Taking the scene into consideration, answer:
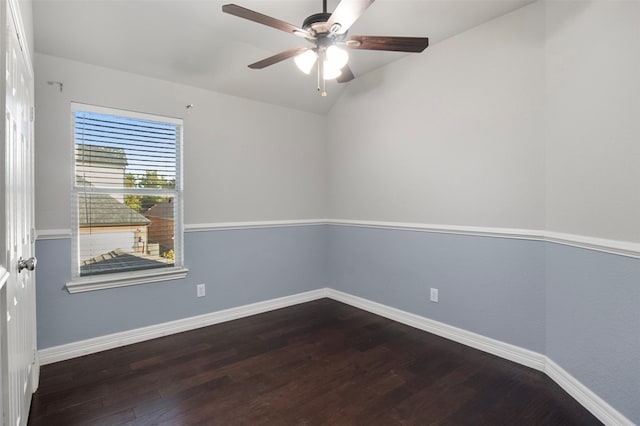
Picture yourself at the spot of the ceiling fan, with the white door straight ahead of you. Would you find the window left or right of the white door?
right

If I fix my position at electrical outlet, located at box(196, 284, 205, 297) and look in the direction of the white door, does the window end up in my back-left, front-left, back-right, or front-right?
front-right

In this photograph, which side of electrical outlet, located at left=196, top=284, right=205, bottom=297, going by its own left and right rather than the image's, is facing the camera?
front

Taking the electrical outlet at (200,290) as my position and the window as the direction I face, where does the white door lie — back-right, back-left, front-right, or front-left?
front-left
